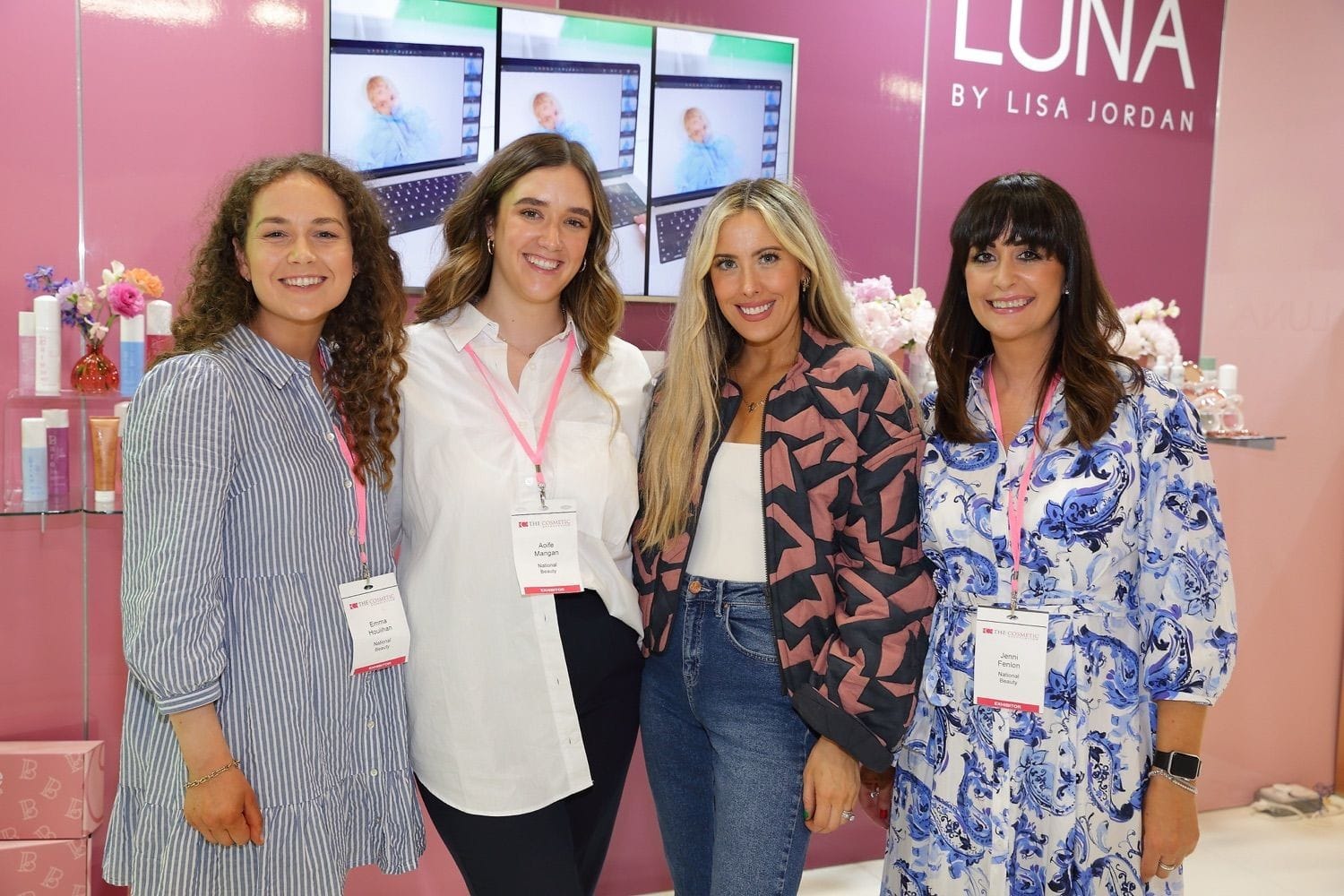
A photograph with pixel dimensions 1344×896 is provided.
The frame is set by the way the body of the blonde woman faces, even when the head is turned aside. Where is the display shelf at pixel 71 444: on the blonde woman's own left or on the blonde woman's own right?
on the blonde woman's own right

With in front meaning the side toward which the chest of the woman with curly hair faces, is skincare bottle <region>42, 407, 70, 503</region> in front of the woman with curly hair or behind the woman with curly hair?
behind

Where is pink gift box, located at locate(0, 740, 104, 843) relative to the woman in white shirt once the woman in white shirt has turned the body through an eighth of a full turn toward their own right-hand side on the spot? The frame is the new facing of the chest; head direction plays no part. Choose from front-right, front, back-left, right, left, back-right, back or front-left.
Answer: right

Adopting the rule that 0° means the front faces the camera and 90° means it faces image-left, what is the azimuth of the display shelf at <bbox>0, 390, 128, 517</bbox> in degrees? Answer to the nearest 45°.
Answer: approximately 0°

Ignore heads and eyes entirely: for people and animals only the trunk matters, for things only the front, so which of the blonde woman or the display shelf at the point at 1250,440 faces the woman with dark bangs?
the display shelf

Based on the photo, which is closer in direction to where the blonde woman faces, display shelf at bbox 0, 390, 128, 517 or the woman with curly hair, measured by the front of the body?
the woman with curly hair

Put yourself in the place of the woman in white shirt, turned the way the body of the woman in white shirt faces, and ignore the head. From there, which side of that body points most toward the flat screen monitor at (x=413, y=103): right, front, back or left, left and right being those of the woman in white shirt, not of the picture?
back

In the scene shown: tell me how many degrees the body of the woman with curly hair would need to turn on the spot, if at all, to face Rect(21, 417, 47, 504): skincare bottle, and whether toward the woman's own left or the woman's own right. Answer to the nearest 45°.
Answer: approximately 180°

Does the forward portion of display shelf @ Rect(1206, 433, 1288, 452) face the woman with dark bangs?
yes

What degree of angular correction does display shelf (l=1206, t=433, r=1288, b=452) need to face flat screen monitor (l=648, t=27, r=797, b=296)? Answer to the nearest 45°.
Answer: approximately 45° to its right

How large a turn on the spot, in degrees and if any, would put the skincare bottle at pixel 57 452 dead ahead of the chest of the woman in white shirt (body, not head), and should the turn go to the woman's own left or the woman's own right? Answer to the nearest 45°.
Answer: approximately 135° to the woman's own right
